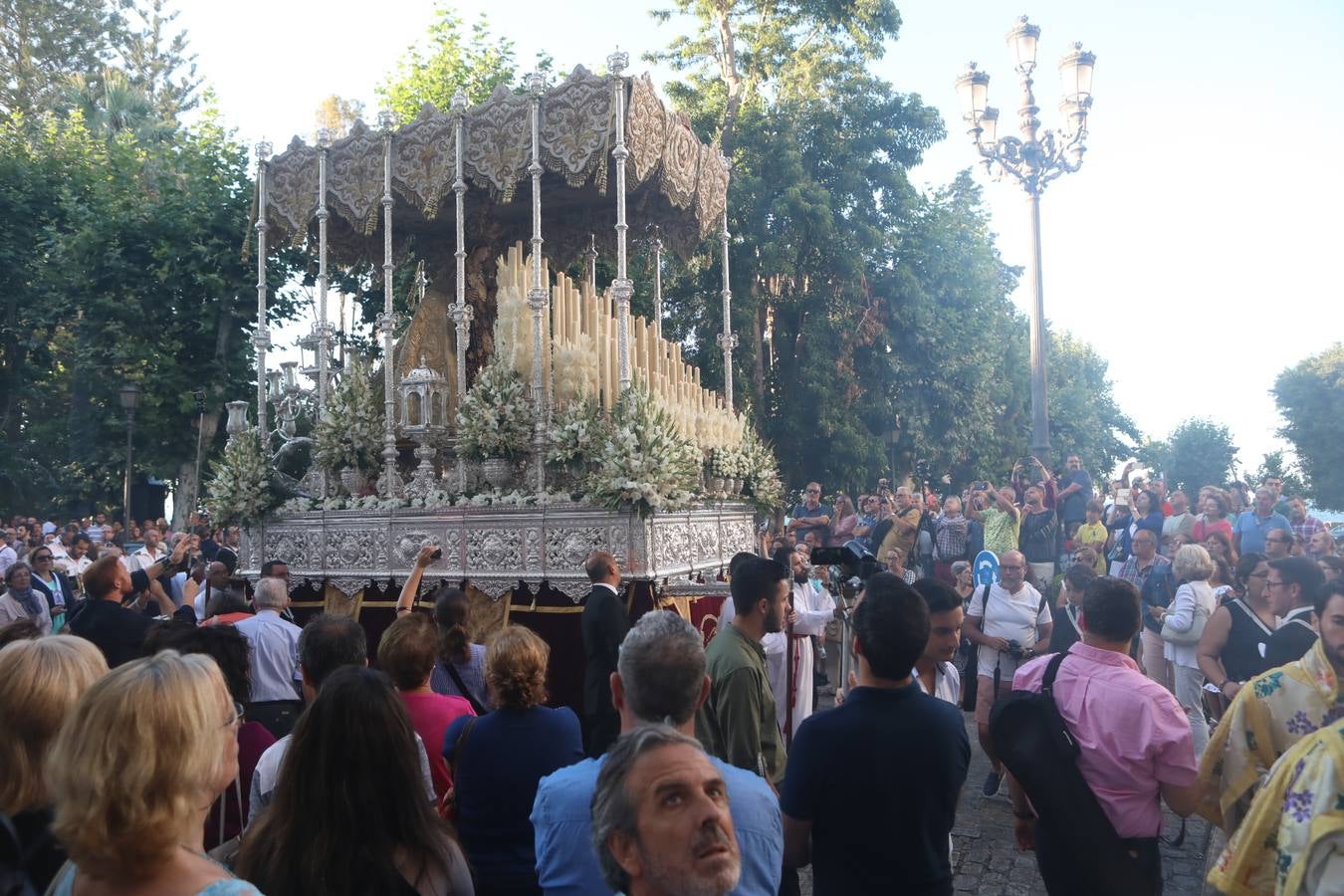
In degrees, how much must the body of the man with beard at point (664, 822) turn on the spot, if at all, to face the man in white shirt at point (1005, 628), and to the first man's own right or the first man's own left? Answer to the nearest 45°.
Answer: approximately 90° to the first man's own left

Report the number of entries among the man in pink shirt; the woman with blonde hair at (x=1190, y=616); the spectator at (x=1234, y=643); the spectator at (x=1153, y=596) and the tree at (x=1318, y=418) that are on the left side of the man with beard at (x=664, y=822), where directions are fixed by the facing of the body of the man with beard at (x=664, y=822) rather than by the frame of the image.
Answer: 5

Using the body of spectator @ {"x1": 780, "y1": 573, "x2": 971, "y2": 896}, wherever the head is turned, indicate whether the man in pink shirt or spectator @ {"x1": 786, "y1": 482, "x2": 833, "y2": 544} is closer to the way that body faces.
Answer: the spectator

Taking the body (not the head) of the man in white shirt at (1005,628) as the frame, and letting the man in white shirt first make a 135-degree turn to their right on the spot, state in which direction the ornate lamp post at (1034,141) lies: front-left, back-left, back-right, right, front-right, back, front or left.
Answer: front-right

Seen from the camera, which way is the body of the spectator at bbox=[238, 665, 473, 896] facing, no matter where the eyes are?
away from the camera

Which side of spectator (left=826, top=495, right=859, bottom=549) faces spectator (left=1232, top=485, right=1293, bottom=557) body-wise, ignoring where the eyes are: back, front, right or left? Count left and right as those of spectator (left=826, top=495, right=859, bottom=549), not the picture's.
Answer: left

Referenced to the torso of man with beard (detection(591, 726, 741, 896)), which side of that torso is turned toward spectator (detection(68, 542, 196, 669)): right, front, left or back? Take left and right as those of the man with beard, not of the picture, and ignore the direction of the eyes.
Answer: back

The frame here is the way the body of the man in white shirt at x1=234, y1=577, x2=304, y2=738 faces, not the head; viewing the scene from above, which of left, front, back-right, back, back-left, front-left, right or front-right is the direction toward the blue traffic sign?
right

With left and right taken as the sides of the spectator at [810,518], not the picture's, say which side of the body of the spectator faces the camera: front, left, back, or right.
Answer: front

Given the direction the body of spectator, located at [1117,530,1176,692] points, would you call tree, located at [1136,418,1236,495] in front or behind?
behind

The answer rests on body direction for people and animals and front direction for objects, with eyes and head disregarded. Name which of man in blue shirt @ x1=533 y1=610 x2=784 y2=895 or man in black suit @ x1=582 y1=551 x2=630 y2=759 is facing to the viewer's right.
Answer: the man in black suit

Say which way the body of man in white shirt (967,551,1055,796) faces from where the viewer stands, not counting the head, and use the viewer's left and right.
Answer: facing the viewer

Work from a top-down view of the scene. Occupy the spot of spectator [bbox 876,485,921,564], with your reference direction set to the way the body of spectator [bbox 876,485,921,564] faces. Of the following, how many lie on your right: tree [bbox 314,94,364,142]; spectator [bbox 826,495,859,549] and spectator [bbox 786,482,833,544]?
3

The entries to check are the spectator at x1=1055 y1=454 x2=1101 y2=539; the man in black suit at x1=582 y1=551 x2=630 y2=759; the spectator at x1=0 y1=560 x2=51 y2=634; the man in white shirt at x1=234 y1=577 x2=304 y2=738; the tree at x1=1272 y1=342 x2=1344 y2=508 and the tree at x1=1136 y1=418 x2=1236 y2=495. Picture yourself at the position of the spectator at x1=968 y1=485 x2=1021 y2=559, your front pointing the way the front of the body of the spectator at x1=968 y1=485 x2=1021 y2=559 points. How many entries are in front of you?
3

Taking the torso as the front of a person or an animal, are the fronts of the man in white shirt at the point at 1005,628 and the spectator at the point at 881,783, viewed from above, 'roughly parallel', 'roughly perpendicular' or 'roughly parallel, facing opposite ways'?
roughly parallel, facing opposite ways

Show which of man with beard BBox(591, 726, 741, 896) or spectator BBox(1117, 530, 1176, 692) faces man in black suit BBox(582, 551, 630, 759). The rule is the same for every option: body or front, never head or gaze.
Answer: the spectator

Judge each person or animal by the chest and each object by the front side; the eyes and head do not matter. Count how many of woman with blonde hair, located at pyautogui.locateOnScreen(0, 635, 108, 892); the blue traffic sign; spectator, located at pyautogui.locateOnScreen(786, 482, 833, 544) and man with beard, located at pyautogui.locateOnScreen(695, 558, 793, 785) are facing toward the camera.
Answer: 2
